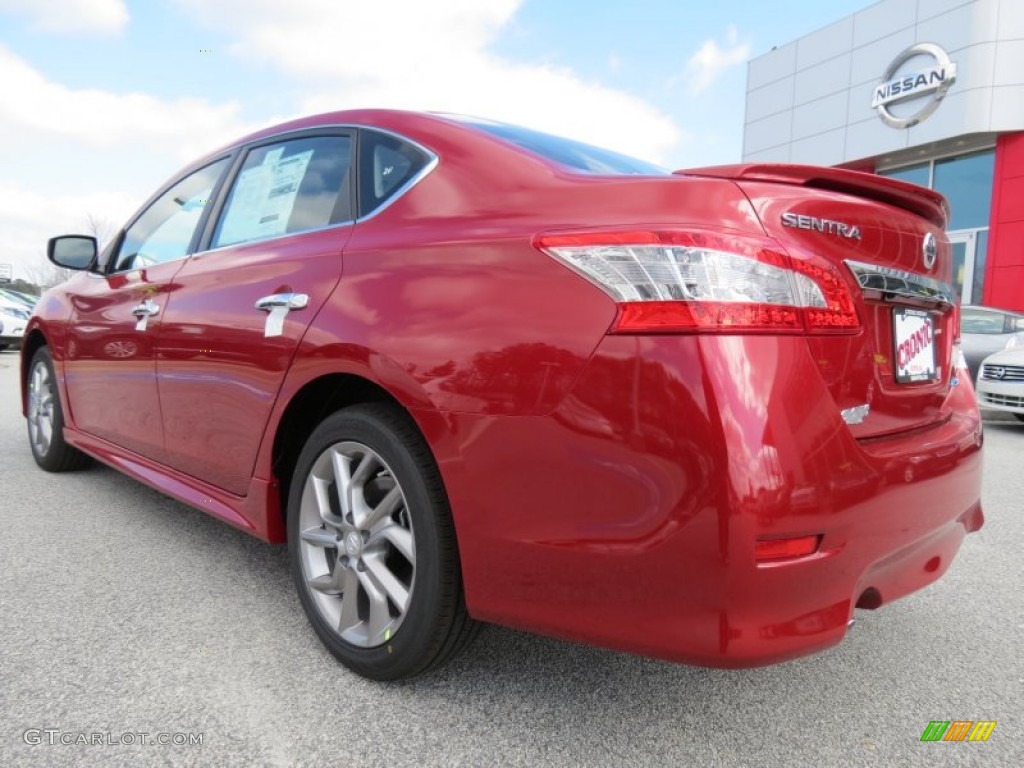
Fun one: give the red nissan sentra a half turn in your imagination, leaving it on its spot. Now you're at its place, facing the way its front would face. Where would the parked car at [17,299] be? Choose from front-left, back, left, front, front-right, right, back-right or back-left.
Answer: back

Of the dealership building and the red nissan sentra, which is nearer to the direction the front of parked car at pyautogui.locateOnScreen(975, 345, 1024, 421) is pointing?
the red nissan sentra

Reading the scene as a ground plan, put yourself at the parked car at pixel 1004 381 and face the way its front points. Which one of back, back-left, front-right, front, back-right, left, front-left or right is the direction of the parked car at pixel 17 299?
front-right

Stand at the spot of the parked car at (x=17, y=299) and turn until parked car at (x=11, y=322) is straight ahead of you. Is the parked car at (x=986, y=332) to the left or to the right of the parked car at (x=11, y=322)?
left

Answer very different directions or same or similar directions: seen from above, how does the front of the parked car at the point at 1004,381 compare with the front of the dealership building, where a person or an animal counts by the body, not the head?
same or similar directions

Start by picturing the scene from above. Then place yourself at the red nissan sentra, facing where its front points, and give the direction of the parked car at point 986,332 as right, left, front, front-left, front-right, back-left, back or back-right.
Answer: right

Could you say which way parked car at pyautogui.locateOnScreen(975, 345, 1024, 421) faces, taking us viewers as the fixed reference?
facing the viewer and to the left of the viewer

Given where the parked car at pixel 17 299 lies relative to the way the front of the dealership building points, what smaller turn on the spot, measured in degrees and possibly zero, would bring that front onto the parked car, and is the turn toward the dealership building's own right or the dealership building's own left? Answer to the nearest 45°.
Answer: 0° — it already faces it

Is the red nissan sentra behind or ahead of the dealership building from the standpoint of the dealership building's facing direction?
ahead

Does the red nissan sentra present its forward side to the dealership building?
no

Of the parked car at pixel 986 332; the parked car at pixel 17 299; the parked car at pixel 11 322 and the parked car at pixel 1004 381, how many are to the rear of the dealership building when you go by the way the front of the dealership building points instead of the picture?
0

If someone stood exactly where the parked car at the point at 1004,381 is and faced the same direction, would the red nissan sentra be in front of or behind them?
in front

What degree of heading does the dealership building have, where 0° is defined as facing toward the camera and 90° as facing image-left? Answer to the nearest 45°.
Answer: approximately 45°

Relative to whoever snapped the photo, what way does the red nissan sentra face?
facing away from the viewer and to the left of the viewer

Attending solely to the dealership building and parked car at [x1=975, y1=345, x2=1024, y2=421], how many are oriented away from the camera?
0

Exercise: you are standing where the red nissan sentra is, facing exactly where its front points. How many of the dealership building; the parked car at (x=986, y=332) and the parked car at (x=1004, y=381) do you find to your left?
0

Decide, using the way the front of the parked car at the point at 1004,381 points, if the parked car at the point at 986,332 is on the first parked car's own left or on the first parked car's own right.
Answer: on the first parked car's own right
